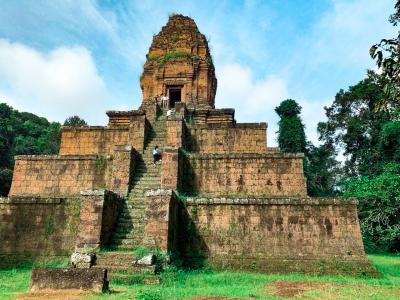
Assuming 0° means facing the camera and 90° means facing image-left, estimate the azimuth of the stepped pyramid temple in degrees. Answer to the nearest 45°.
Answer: approximately 0°

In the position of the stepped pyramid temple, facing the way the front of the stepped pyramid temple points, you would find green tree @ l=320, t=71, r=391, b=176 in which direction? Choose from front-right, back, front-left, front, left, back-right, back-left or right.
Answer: back-left

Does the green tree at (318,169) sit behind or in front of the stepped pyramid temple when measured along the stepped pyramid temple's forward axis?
behind

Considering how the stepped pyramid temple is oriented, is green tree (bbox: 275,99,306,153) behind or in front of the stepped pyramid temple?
behind

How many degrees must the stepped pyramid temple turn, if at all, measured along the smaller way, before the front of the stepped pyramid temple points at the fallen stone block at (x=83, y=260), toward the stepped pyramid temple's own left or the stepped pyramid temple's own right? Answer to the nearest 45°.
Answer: approximately 45° to the stepped pyramid temple's own right

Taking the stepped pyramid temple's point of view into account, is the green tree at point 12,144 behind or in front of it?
behind

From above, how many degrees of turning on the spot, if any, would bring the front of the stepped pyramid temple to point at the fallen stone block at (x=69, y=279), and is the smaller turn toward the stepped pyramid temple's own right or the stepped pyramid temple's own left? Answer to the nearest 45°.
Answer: approximately 45° to the stepped pyramid temple's own right
